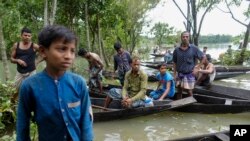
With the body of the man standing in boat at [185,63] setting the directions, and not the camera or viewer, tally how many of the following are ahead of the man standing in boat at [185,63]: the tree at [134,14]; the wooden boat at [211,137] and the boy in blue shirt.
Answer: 2

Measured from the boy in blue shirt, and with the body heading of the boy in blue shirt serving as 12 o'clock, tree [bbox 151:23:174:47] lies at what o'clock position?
The tree is roughly at 8 o'clock from the boy in blue shirt.

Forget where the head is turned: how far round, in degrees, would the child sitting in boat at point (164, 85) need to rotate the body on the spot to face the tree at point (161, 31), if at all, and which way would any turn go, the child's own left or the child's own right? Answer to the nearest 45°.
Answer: approximately 135° to the child's own right

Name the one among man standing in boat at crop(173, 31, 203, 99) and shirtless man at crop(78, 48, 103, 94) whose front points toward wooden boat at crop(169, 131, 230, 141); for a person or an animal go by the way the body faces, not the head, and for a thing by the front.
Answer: the man standing in boat

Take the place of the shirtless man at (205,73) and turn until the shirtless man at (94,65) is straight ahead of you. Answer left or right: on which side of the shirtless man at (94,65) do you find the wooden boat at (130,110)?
left
